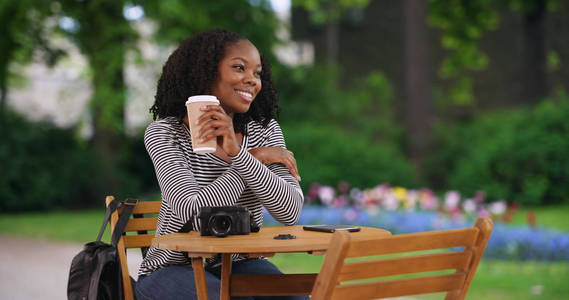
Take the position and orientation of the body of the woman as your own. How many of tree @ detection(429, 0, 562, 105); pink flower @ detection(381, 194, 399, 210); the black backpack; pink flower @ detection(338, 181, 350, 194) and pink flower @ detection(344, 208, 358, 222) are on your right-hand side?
1

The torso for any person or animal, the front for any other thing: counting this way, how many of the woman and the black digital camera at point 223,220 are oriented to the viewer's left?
0

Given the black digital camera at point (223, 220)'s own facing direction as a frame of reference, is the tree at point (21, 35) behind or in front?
behind

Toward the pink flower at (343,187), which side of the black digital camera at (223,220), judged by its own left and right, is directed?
back

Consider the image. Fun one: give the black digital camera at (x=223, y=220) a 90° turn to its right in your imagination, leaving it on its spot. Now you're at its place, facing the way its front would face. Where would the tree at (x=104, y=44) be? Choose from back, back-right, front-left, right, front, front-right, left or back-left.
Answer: right

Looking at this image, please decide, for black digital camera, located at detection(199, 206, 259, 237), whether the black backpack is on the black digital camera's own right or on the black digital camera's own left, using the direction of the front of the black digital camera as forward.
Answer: on the black digital camera's own right

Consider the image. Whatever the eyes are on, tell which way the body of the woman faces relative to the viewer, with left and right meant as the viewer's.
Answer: facing the viewer and to the right of the viewer

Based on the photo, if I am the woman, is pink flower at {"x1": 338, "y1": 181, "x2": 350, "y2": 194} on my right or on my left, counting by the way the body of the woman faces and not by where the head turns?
on my left

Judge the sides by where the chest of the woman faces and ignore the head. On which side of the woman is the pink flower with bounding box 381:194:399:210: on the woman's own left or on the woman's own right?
on the woman's own left

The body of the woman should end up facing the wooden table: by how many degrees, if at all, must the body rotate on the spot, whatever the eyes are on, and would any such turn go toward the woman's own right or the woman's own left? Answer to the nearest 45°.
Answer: approximately 45° to the woman's own right

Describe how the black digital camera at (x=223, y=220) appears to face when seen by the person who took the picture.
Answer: facing the viewer

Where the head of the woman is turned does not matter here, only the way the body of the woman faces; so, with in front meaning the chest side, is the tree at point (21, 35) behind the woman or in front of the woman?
behind

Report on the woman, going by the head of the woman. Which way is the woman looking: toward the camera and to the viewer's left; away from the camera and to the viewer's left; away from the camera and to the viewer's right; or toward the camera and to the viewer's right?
toward the camera and to the viewer's right

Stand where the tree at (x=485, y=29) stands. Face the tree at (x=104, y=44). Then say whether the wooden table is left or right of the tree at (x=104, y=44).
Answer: left
